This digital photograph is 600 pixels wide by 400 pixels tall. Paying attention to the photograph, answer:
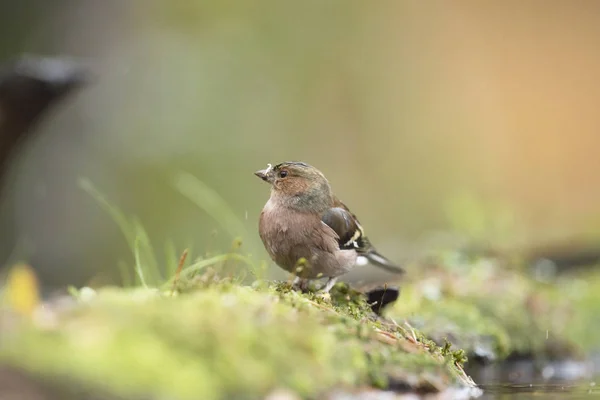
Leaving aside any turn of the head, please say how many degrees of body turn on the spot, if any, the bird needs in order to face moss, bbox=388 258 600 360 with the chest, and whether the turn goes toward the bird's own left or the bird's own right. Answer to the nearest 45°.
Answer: approximately 180°

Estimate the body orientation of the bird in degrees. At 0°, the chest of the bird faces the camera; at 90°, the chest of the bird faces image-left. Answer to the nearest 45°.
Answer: approximately 45°
